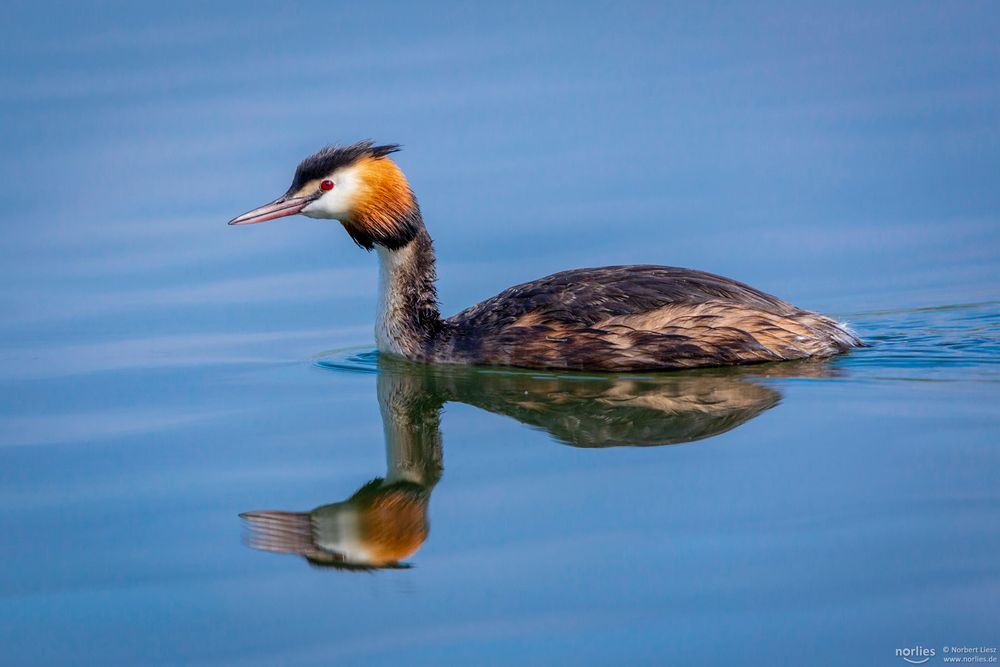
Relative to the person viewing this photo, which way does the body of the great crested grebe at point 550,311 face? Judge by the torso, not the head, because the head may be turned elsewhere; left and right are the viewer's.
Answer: facing to the left of the viewer
